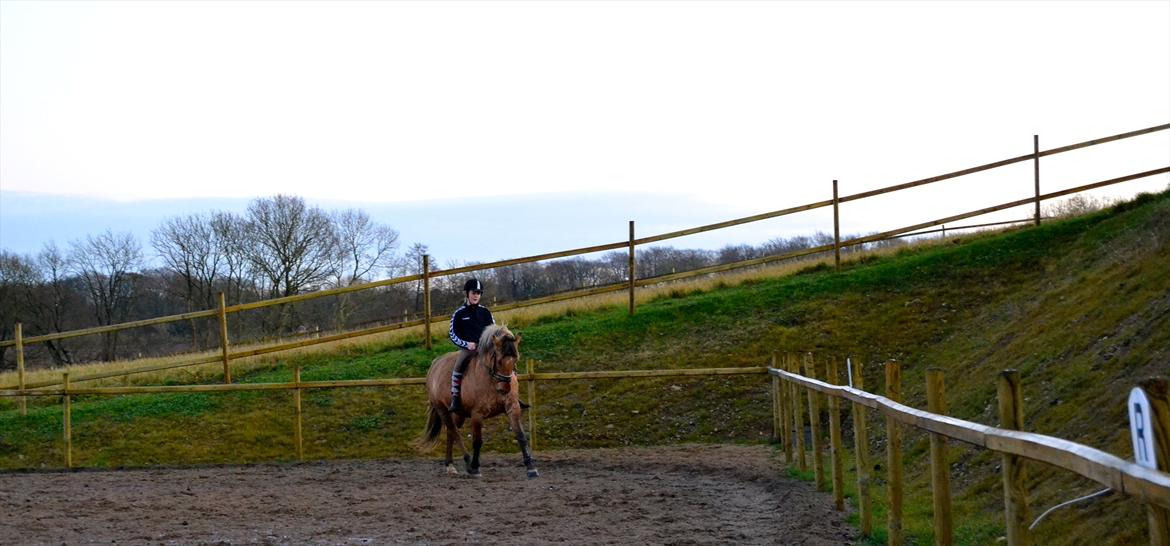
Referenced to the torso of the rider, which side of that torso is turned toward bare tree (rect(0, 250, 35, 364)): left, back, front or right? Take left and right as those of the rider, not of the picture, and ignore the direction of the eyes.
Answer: back

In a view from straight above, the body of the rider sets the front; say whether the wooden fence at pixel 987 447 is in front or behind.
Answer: in front

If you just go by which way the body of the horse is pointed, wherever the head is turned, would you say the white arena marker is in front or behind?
in front

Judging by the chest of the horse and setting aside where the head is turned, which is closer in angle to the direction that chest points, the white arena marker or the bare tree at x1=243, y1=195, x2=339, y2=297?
the white arena marker

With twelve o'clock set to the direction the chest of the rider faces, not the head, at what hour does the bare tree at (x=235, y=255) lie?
The bare tree is roughly at 7 o'clock from the rider.

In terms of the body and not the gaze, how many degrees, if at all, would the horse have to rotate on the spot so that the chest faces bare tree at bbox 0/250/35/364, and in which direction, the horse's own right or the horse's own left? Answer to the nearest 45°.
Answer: approximately 180°
